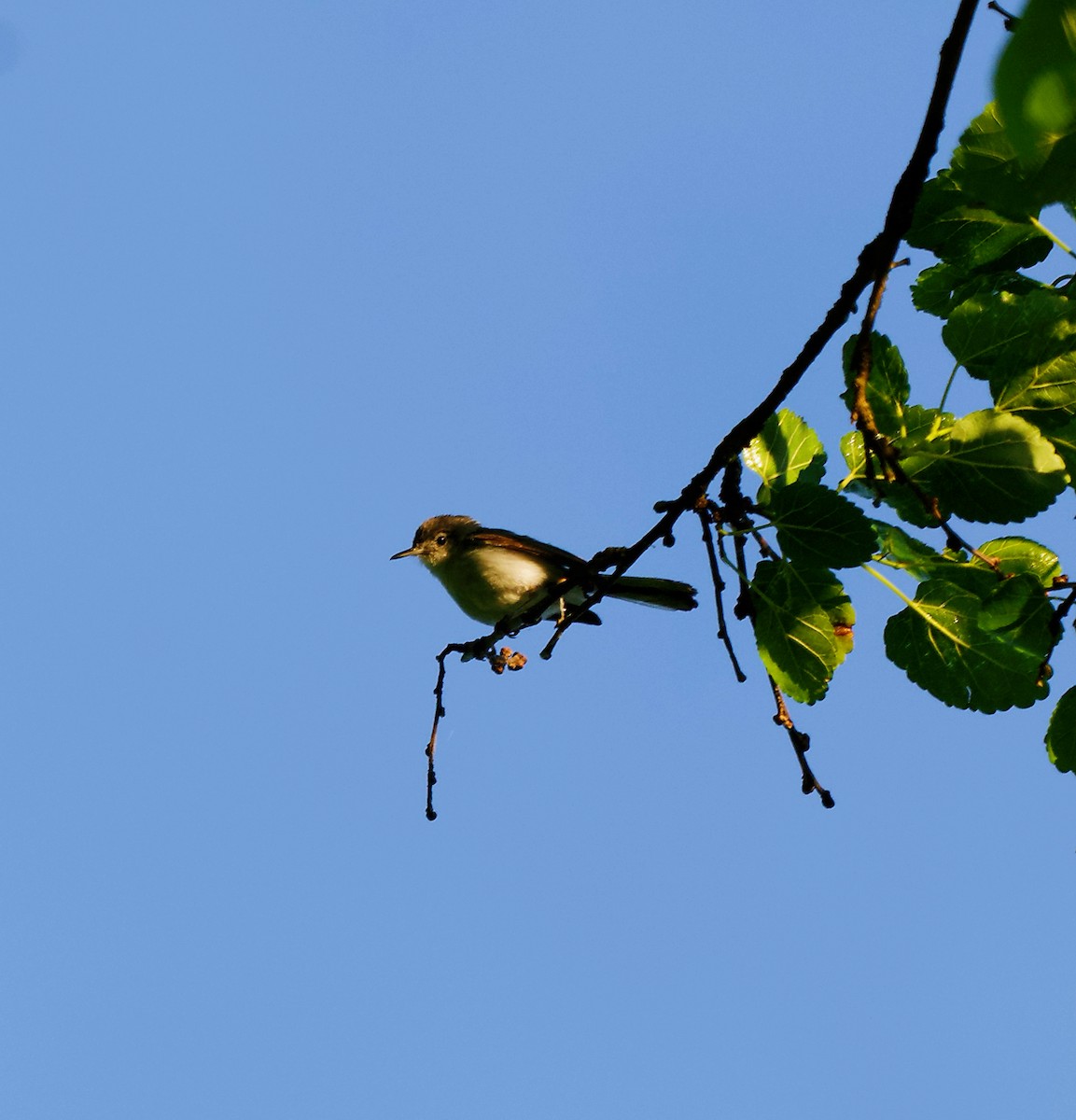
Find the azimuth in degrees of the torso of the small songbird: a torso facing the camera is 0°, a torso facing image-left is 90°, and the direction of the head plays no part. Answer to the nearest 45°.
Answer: approximately 90°
